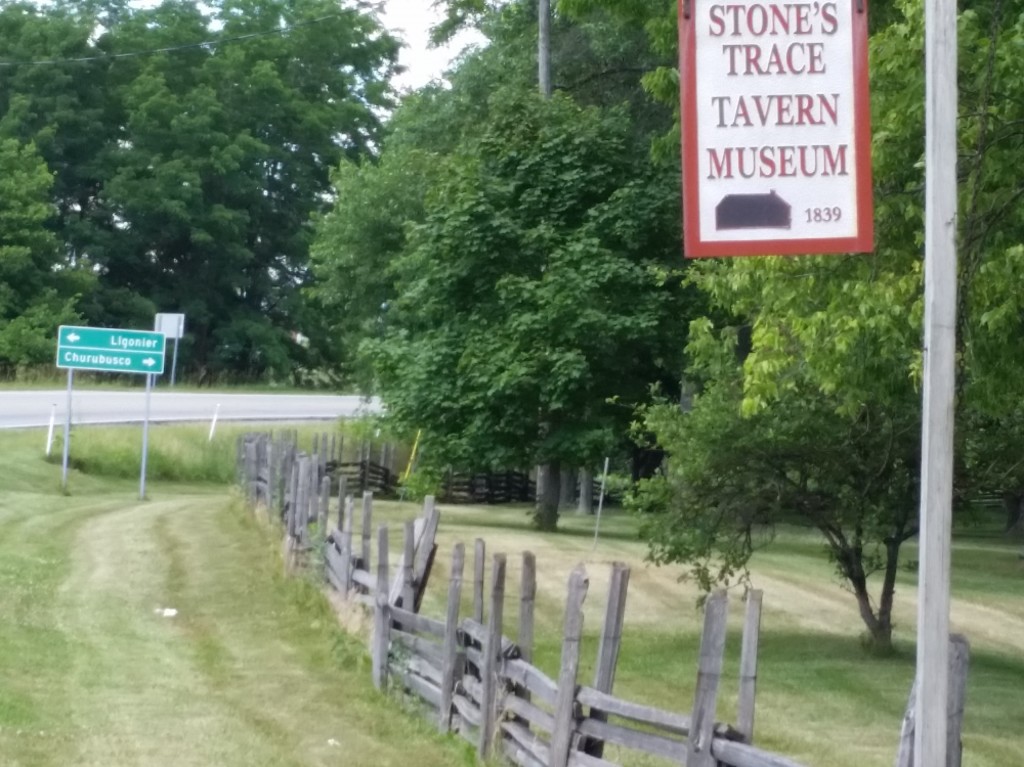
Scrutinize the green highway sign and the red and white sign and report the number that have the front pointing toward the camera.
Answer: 2

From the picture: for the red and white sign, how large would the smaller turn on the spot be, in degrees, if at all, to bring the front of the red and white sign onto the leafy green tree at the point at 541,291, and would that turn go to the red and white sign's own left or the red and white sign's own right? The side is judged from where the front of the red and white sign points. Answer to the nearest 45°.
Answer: approximately 180°

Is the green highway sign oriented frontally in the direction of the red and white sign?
yes

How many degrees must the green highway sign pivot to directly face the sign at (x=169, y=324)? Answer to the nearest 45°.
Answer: approximately 180°

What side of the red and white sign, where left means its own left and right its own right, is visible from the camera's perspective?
front

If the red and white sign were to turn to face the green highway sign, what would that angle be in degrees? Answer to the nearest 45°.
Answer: approximately 135° to its right

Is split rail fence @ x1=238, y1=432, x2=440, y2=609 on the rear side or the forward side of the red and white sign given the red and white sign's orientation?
on the rear side

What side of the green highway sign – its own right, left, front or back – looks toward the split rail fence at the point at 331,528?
front
